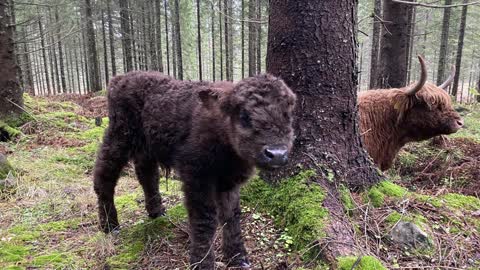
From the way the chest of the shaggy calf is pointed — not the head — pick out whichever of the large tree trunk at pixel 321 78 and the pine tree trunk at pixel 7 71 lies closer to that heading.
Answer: the large tree trunk

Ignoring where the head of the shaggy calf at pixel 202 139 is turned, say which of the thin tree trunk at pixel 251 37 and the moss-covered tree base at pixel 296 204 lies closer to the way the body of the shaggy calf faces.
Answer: the moss-covered tree base

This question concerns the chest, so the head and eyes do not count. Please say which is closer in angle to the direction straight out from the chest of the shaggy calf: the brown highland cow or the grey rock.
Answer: the grey rock

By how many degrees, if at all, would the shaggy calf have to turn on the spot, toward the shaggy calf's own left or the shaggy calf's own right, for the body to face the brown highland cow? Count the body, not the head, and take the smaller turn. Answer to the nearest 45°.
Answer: approximately 90° to the shaggy calf's own left

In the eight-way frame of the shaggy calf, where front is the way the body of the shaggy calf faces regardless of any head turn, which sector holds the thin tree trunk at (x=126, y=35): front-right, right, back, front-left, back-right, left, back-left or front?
back-left

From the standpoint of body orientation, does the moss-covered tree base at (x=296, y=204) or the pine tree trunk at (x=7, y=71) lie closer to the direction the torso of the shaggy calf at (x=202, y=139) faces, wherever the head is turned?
the moss-covered tree base

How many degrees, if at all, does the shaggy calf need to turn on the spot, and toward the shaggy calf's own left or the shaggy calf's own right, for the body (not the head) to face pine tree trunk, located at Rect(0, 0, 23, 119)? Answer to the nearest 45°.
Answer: approximately 180°

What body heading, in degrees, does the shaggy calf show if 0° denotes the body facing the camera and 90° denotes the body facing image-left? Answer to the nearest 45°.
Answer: approximately 315°
